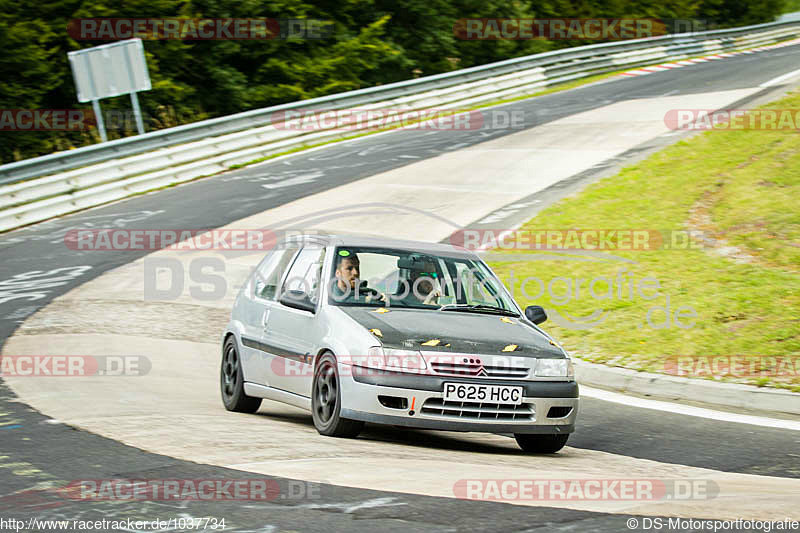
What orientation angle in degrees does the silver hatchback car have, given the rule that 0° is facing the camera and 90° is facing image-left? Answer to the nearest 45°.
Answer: approximately 315°

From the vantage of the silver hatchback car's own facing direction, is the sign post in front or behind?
behind

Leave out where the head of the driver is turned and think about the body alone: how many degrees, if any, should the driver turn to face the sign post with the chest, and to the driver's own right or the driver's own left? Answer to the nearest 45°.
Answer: approximately 135° to the driver's own left

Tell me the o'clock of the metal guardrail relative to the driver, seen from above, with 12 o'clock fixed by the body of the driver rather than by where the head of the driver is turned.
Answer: The metal guardrail is roughly at 7 o'clock from the driver.

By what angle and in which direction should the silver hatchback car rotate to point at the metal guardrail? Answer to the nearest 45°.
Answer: approximately 135° to its left
